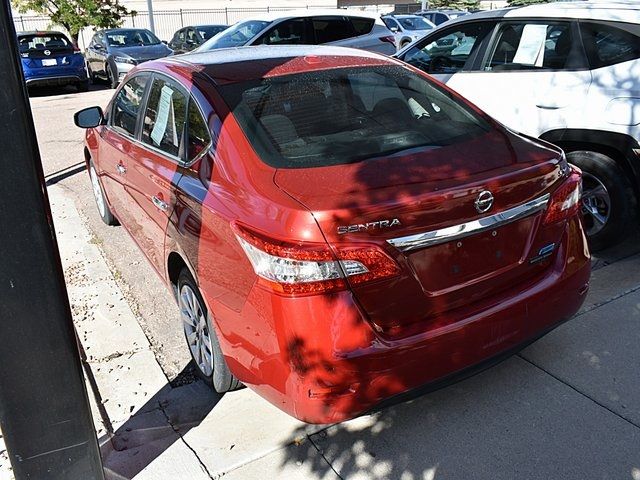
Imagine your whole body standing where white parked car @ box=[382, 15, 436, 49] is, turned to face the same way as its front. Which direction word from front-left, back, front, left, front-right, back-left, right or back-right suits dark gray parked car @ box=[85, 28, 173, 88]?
right

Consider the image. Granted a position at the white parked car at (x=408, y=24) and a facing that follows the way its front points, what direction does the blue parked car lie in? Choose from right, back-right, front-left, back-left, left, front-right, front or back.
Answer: right

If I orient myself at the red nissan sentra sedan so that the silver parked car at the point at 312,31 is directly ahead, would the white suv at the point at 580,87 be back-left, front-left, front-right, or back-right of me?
front-right

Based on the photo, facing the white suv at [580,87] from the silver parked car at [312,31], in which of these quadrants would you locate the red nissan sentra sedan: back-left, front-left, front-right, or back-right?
front-right

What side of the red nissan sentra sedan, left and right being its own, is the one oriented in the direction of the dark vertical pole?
left

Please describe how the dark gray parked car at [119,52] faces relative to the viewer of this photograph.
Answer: facing the viewer and to the right of the viewer

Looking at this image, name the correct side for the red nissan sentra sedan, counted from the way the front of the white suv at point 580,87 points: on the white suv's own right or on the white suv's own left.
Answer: on the white suv's own left

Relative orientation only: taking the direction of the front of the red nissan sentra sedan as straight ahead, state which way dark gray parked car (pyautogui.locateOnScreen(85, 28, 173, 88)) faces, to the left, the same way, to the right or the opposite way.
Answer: the opposite way

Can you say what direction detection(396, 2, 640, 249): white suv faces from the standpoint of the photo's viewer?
facing away from the viewer and to the left of the viewer
